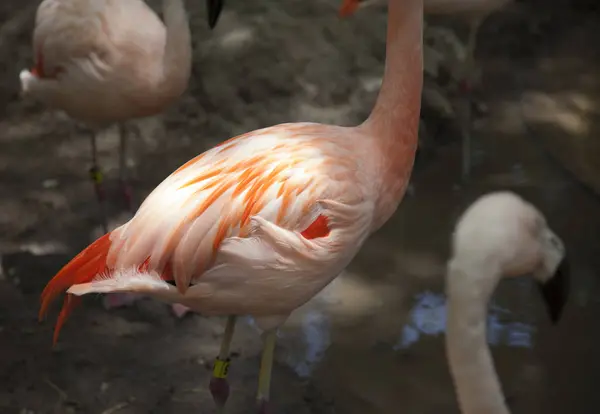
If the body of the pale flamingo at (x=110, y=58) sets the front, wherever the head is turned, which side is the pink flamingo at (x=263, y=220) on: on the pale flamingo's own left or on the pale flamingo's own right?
on the pale flamingo's own right

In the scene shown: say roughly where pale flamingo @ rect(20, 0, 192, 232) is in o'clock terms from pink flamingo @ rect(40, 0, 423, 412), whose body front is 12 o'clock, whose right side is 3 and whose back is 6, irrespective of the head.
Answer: The pale flamingo is roughly at 8 o'clock from the pink flamingo.

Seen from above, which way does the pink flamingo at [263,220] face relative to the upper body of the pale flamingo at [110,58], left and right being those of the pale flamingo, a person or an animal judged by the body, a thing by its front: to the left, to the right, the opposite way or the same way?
the same way

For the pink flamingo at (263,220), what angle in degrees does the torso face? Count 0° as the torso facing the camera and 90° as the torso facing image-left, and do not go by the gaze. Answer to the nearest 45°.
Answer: approximately 270°

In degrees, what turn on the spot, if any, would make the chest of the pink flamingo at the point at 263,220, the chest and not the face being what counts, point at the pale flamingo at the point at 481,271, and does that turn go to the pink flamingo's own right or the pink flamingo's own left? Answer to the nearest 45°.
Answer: approximately 45° to the pink flamingo's own right

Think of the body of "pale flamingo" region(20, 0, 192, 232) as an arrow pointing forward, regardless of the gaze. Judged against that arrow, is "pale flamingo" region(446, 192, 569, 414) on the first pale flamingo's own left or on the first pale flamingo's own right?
on the first pale flamingo's own right

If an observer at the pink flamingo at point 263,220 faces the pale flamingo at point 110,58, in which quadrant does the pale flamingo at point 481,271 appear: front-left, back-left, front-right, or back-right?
back-right

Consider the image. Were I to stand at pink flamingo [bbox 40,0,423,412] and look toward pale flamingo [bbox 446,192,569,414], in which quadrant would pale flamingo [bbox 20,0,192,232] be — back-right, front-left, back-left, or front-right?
back-left

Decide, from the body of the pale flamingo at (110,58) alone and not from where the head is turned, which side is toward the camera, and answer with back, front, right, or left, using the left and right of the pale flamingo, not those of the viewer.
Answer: right
